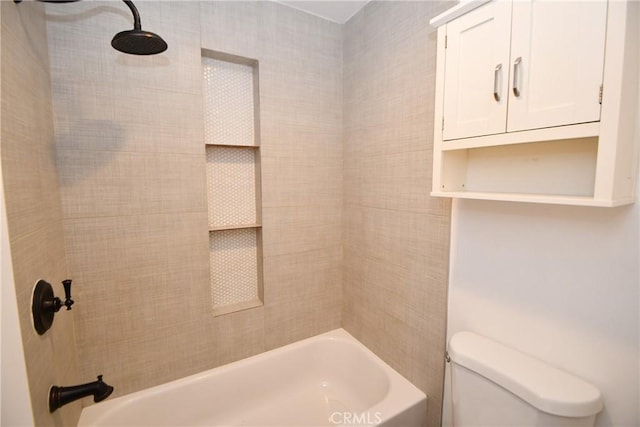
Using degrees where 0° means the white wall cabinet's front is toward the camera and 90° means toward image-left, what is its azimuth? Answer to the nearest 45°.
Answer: approximately 45°
